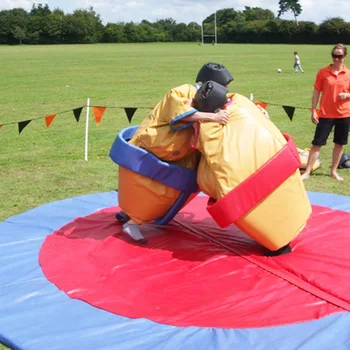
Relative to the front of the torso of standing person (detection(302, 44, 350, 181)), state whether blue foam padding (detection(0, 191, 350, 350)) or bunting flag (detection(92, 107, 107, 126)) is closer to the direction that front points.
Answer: the blue foam padding

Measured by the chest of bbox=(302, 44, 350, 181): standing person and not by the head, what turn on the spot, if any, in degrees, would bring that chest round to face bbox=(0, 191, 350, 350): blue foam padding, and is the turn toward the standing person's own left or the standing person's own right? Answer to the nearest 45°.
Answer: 0° — they already face it

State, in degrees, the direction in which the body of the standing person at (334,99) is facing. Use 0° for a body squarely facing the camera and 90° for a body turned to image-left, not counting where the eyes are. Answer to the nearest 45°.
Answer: approximately 0°

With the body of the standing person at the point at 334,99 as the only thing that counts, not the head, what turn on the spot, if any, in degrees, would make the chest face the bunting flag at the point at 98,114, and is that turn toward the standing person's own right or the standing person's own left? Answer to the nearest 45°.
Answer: approximately 90° to the standing person's own right
